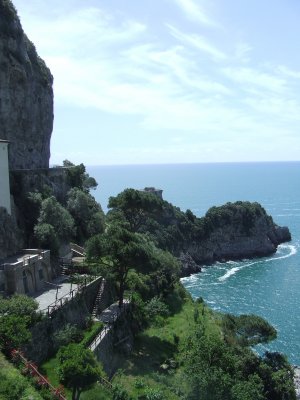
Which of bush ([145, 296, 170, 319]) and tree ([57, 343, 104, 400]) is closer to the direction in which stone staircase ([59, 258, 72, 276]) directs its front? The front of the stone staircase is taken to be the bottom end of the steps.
the tree

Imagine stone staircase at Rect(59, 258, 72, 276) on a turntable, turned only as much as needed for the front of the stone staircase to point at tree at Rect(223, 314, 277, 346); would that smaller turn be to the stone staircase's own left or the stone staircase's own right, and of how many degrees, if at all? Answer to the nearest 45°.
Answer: approximately 90° to the stone staircase's own left

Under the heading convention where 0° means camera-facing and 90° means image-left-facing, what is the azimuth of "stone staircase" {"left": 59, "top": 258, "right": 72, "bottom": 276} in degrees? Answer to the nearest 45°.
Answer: approximately 0°

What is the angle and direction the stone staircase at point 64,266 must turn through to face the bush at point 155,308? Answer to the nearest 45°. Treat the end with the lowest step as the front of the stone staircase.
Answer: approximately 90° to its left

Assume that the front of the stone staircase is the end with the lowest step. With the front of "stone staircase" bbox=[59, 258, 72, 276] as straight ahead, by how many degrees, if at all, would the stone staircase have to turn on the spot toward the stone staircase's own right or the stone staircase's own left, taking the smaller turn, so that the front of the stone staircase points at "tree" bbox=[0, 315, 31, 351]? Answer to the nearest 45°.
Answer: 0° — it already faces it

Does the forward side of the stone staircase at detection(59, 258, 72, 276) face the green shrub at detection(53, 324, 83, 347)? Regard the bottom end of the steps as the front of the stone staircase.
yes

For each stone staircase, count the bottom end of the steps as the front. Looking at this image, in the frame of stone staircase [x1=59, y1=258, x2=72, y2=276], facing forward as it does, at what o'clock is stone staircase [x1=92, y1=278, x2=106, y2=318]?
stone staircase [x1=92, y1=278, x2=106, y2=318] is roughly at 11 o'clock from stone staircase [x1=59, y1=258, x2=72, y2=276].

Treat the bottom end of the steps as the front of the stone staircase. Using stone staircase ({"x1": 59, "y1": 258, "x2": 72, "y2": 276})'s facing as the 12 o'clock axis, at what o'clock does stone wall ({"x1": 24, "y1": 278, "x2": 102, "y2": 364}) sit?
The stone wall is roughly at 12 o'clock from the stone staircase.

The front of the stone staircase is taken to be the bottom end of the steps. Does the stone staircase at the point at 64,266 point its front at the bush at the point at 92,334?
yes
